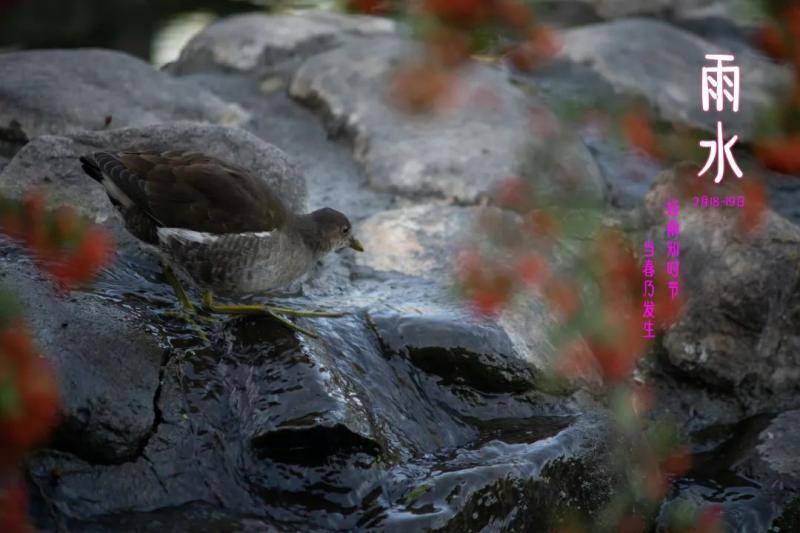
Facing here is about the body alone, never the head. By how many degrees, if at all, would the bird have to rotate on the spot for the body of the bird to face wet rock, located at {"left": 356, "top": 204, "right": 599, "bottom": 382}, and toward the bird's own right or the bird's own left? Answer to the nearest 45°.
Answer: approximately 45° to the bird's own left

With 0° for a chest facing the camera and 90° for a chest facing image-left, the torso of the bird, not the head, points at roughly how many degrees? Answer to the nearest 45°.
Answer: approximately 270°

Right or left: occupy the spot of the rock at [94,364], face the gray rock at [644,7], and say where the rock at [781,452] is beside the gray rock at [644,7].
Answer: right

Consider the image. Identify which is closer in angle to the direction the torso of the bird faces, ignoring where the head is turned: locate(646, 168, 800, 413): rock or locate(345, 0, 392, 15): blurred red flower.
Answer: the rock

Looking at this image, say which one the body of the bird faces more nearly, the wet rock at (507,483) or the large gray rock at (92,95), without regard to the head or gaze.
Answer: the wet rock

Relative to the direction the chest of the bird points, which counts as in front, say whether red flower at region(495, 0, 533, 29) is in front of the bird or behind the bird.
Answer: in front

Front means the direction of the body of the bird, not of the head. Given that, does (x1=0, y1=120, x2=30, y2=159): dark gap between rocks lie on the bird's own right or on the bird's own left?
on the bird's own left

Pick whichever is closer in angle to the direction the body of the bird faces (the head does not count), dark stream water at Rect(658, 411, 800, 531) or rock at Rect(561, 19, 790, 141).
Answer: the dark stream water

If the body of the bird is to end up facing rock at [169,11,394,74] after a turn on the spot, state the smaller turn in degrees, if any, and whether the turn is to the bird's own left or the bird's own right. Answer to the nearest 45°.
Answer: approximately 90° to the bird's own left

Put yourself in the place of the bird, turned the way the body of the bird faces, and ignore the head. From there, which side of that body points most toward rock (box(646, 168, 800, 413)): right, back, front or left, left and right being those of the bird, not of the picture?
front

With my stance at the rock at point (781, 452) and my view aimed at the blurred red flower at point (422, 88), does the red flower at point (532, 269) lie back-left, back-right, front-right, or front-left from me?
front-left

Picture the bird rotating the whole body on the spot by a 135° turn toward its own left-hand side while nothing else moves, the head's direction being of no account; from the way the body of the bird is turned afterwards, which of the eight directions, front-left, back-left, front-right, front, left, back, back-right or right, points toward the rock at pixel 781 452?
back-right

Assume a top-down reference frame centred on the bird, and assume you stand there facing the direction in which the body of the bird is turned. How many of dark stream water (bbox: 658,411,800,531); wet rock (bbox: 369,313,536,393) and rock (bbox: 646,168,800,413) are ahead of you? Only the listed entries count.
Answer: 3

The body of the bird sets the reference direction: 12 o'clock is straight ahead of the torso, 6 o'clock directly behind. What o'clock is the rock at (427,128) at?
The rock is roughly at 10 o'clock from the bird.
